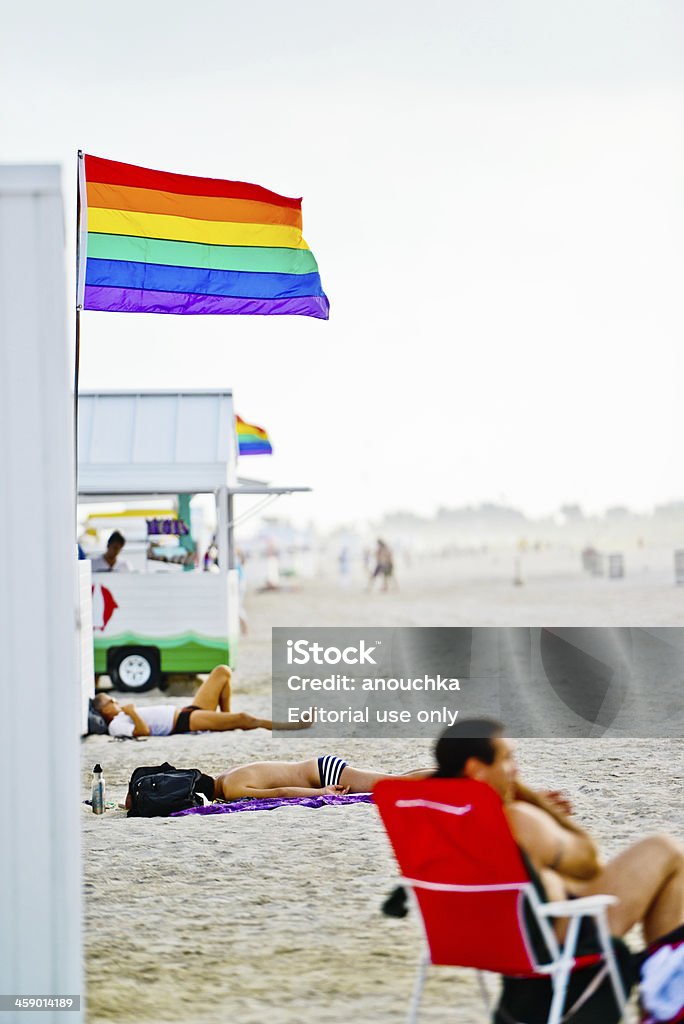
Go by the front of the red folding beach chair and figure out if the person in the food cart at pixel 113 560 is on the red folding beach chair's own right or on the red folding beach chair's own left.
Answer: on the red folding beach chair's own left

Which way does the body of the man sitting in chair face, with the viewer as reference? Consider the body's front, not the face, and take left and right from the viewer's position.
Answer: facing to the right of the viewer

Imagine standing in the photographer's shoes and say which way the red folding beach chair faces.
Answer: facing away from the viewer and to the right of the viewer

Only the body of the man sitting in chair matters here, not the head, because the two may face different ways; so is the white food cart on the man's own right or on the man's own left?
on the man's own left

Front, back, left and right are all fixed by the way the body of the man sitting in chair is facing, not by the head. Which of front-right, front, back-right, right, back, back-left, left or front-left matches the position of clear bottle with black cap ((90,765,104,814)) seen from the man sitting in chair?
back-left

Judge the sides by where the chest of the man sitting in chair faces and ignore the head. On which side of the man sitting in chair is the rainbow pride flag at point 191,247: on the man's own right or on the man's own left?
on the man's own left
